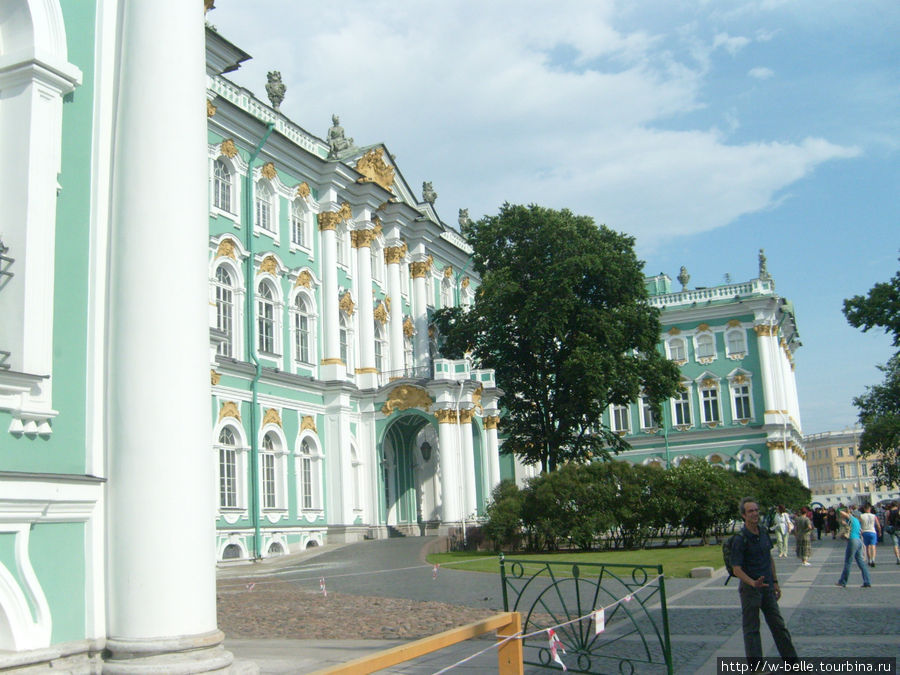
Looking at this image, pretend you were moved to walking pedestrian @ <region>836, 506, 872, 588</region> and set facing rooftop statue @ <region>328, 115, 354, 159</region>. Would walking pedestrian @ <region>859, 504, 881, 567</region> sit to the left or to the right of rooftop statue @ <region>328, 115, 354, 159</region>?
right

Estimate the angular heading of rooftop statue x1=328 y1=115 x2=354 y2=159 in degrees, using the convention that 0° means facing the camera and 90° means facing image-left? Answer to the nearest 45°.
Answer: approximately 315°

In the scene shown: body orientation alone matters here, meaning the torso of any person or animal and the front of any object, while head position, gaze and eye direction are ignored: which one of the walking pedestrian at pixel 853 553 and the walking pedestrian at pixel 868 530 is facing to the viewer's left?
the walking pedestrian at pixel 853 553
